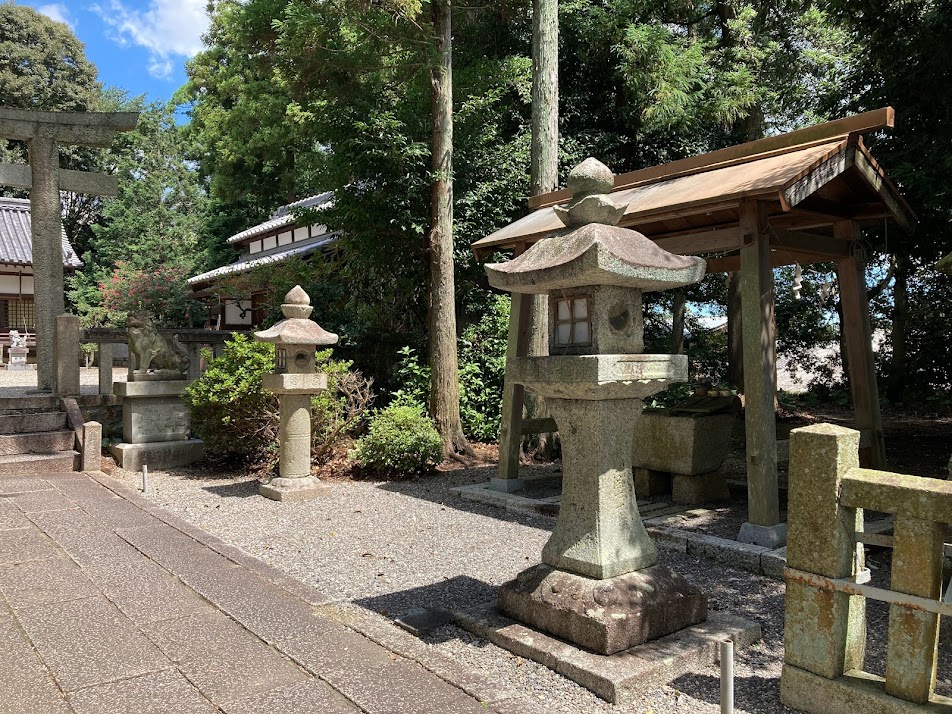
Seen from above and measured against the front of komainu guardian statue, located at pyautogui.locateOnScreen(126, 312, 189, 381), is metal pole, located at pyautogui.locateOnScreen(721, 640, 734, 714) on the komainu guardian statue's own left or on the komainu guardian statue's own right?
on the komainu guardian statue's own left

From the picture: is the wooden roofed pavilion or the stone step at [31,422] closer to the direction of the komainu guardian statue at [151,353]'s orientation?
the stone step

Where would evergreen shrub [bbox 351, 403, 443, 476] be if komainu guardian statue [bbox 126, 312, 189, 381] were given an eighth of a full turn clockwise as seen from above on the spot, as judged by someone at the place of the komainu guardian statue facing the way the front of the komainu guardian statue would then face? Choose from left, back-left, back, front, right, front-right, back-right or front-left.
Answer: back

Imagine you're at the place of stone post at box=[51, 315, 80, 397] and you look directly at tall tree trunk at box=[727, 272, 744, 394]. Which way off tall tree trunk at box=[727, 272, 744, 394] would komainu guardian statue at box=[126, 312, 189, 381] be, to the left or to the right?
right

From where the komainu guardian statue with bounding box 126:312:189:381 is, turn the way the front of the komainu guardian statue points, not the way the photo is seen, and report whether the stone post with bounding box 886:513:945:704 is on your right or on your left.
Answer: on your left

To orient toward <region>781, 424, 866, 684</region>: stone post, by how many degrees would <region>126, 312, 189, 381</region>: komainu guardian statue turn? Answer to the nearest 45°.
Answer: approximately 90° to its left

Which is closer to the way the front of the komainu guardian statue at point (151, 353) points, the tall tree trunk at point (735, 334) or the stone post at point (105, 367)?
the stone post

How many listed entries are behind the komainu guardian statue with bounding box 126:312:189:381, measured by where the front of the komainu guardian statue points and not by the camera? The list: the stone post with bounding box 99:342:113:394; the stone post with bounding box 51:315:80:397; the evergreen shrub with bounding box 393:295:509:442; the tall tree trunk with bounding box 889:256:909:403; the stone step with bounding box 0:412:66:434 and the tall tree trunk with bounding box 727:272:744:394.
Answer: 3

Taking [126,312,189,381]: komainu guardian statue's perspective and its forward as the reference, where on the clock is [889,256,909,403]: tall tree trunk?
The tall tree trunk is roughly at 6 o'clock from the komainu guardian statue.

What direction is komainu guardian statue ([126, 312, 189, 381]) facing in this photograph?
to the viewer's left
